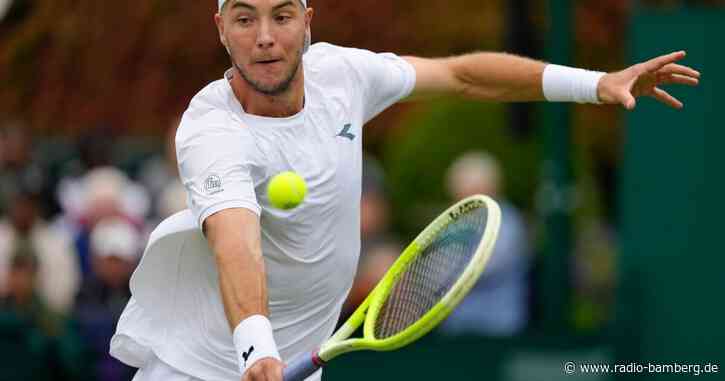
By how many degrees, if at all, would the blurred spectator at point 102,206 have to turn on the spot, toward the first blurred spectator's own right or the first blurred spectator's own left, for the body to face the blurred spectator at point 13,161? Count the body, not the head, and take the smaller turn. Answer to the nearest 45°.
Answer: approximately 135° to the first blurred spectator's own right

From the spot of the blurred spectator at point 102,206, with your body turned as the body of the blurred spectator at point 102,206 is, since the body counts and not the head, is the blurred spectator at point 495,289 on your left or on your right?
on your left

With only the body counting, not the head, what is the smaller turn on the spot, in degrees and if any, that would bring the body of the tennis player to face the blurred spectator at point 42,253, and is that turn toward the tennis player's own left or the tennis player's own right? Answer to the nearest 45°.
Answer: approximately 180°

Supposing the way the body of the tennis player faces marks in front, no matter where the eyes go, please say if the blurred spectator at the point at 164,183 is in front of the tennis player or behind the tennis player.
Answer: behind

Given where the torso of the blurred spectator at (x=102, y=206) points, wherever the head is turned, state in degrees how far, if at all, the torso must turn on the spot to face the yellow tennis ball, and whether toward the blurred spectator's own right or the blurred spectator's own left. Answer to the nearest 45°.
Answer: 0° — they already face it

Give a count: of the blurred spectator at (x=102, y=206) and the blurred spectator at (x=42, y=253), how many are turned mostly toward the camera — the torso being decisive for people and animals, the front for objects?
2

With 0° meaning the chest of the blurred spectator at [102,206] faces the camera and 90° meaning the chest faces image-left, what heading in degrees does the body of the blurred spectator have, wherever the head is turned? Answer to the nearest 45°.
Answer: approximately 0°

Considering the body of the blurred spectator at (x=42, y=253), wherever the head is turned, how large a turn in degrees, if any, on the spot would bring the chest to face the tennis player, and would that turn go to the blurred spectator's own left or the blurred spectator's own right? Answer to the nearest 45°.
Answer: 0° — they already face them

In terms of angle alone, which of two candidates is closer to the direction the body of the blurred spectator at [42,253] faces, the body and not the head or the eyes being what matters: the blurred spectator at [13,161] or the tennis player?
the tennis player

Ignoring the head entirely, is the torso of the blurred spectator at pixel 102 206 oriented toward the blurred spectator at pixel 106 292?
yes

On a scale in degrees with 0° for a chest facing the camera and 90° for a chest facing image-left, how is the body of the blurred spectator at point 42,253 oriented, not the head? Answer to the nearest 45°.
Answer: approximately 0°

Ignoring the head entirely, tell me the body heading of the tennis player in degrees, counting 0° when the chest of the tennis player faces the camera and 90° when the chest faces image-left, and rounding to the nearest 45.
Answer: approximately 315°
